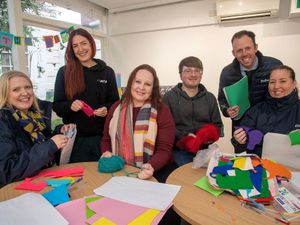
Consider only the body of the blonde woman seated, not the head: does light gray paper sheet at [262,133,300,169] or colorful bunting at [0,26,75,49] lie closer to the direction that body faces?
the light gray paper sheet

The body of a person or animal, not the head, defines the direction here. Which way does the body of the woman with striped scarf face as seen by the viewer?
toward the camera

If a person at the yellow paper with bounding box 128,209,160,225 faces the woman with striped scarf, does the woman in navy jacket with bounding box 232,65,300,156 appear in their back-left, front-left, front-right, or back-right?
front-right

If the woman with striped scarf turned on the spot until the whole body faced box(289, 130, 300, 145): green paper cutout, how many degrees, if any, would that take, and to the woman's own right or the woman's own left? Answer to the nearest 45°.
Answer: approximately 90° to the woman's own left

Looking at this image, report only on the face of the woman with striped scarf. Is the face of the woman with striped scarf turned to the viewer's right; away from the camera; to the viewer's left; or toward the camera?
toward the camera

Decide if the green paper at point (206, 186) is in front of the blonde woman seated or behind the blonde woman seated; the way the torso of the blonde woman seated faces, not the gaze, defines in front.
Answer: in front

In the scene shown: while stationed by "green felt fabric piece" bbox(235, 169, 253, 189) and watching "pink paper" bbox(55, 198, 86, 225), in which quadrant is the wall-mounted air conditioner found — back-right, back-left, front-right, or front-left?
back-right

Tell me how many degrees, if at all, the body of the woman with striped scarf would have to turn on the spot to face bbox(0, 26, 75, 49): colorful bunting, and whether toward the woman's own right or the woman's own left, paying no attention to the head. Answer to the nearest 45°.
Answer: approximately 135° to the woman's own right

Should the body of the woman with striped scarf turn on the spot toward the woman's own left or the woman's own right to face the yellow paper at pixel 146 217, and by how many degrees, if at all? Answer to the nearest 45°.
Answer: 0° — they already face it

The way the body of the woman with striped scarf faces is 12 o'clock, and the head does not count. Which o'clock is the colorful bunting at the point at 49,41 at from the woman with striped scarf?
The colorful bunting is roughly at 5 o'clock from the woman with striped scarf.

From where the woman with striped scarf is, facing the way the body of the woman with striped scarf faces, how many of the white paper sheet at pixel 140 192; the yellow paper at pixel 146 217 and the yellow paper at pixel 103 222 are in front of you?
3

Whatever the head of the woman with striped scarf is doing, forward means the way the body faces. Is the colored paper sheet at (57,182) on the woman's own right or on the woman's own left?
on the woman's own right

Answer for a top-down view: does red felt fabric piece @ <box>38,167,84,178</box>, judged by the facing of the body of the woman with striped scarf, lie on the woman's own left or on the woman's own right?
on the woman's own right

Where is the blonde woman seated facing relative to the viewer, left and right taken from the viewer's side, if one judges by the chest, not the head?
facing the viewer and to the right of the viewer

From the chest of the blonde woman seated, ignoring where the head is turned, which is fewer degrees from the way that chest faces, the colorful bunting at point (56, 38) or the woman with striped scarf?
the woman with striped scarf

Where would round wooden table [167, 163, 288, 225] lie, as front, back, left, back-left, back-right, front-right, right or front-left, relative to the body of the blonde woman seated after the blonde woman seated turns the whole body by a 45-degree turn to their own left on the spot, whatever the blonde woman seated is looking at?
front-right

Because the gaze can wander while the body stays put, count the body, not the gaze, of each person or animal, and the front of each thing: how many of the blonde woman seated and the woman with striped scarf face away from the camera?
0

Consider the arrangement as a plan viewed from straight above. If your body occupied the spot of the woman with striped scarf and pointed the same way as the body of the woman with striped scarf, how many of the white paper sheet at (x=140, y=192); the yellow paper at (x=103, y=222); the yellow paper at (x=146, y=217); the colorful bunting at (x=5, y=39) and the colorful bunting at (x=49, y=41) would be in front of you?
3

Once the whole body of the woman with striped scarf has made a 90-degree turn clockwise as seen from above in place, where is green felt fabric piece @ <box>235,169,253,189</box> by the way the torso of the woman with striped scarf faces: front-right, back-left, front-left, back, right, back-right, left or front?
back-left

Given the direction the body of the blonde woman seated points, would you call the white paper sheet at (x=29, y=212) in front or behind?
in front
